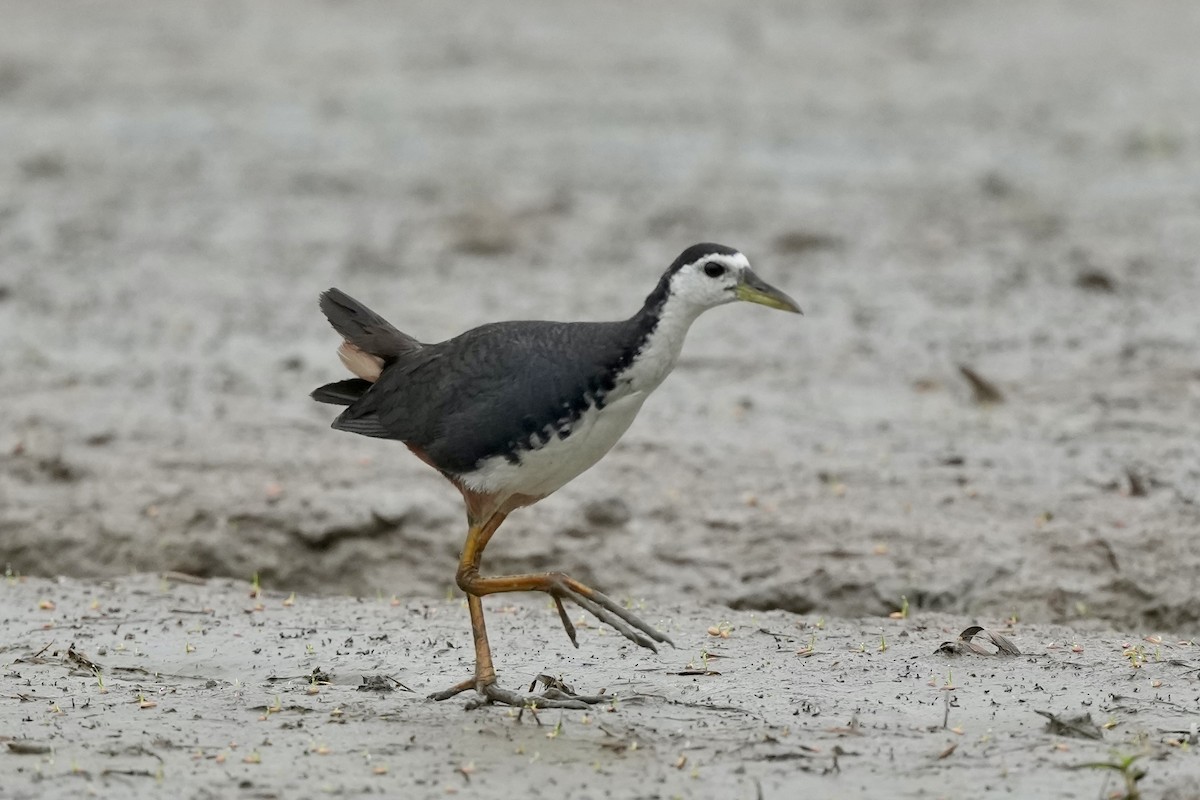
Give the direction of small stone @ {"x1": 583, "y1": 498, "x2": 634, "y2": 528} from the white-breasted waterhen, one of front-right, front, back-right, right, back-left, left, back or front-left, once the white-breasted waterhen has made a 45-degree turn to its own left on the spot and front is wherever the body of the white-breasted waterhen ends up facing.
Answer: front-left

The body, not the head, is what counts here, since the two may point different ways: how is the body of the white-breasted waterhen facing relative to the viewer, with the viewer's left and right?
facing to the right of the viewer
